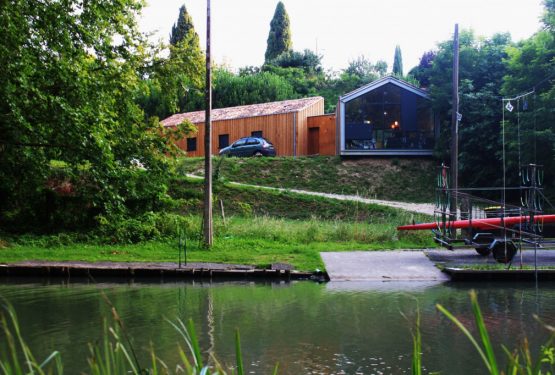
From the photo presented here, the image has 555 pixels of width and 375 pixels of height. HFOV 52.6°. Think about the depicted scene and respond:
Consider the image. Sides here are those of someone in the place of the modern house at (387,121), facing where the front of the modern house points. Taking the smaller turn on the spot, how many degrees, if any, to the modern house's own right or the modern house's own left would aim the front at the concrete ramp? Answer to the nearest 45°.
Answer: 0° — it already faces it

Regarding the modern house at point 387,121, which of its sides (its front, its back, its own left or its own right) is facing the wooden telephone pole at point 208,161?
front

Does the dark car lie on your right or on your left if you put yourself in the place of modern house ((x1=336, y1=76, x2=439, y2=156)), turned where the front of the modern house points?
on your right

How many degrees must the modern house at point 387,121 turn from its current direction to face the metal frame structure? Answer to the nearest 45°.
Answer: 0° — it already faces it

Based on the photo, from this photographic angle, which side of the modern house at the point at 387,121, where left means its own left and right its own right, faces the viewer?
front

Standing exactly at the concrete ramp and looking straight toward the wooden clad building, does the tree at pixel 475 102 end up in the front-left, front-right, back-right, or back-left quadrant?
front-right

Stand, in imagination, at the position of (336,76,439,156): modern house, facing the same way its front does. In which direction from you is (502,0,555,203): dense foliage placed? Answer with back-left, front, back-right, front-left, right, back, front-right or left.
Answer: front-left

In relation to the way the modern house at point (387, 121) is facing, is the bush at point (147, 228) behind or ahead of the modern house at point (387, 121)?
ahead

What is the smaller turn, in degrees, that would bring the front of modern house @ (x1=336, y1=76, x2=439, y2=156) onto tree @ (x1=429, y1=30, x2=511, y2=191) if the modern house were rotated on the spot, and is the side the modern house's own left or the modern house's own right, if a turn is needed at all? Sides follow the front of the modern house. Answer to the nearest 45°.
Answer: approximately 45° to the modern house's own left

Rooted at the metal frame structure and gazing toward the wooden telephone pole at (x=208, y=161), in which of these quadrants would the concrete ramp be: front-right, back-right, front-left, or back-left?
front-left

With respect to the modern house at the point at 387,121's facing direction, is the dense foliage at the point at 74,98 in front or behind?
in front

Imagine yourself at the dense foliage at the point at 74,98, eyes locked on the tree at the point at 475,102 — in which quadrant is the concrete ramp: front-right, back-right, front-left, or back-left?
front-right
